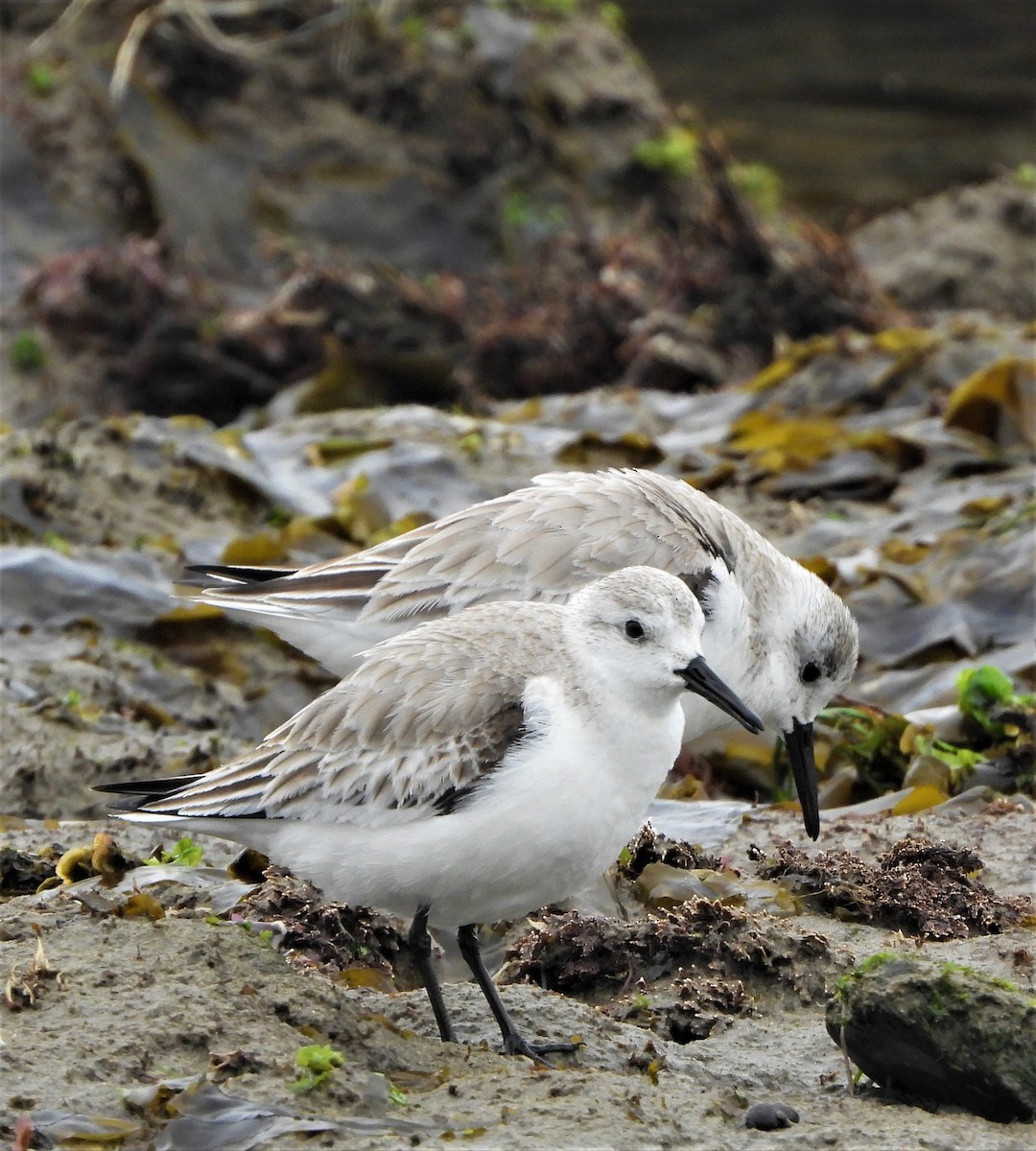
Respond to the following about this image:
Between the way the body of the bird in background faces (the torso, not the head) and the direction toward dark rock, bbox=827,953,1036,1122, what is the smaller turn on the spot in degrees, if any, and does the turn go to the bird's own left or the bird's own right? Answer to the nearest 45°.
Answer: approximately 90° to the bird's own right

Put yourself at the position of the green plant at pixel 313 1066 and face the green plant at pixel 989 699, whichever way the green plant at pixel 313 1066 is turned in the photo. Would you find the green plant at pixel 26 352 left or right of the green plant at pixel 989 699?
left

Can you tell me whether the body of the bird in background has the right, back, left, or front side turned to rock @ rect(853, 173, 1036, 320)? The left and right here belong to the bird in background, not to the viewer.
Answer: left

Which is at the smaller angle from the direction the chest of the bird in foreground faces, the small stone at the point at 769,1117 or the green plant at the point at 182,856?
the small stone

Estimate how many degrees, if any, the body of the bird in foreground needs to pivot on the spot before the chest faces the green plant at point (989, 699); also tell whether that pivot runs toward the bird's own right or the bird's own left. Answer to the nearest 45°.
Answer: approximately 45° to the bird's own left

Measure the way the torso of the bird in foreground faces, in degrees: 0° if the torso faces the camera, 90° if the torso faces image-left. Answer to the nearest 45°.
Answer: approximately 270°

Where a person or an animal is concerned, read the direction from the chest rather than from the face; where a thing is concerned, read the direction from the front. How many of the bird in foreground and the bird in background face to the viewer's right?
2

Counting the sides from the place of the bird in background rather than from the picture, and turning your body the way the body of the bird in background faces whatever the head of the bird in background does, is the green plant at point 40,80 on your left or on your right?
on your left

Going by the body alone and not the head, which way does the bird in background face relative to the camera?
to the viewer's right
